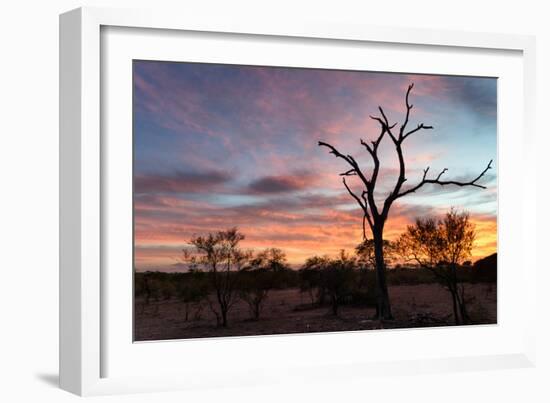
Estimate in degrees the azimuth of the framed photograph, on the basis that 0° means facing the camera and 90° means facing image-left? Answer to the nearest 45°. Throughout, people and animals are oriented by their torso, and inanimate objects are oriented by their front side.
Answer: approximately 315°
